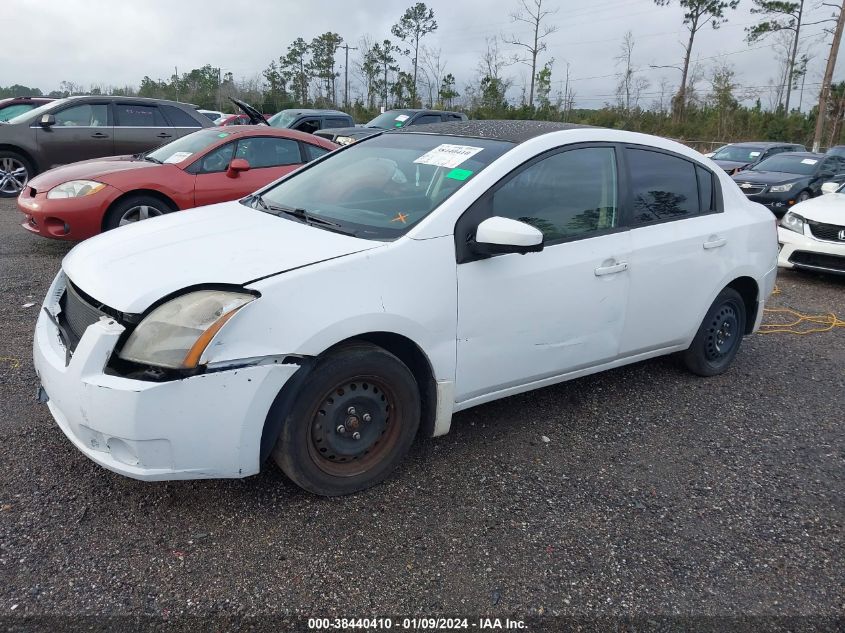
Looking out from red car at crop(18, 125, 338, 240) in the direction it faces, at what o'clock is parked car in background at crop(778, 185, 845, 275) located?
The parked car in background is roughly at 8 o'clock from the red car.

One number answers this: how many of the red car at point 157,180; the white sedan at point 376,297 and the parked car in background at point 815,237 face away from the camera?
0

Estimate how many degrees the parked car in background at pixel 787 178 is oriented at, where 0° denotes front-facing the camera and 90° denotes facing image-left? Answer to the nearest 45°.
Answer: approximately 45°

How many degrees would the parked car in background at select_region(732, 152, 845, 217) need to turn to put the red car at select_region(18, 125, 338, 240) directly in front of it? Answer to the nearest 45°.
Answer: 0° — it already faces it

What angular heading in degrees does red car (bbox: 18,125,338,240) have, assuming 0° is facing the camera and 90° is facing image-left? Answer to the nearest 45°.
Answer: approximately 45°

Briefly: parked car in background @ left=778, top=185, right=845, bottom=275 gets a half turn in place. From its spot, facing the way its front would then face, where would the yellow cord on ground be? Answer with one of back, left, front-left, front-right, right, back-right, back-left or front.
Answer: back-right

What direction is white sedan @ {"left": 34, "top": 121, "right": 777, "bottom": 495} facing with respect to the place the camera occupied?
facing the viewer and to the left of the viewer

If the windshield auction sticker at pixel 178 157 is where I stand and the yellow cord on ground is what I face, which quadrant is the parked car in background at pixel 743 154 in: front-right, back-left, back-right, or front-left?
front-left

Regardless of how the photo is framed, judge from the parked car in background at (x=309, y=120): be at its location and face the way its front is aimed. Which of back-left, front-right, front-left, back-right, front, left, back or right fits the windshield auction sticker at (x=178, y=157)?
front-left

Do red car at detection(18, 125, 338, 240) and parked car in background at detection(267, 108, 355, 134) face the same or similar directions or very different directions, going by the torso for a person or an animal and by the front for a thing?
same or similar directions

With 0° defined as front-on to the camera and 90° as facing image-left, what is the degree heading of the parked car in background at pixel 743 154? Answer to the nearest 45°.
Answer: approximately 45°

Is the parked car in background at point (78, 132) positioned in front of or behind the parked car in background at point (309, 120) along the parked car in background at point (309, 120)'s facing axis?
in front

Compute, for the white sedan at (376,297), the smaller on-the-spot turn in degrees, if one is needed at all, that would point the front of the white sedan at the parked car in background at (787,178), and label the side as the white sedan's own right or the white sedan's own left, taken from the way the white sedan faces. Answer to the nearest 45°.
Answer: approximately 180°

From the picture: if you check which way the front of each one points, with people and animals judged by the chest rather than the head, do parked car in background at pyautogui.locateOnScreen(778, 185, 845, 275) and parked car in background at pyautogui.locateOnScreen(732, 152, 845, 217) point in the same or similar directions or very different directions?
same or similar directions

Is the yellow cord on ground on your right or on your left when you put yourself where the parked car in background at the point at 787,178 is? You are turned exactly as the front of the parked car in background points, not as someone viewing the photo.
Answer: on your left

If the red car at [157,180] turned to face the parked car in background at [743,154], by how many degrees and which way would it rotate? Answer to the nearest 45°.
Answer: approximately 180°

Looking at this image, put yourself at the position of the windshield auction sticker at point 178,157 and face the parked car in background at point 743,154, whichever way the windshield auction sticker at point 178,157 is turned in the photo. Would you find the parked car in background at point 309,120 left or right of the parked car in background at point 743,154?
left
